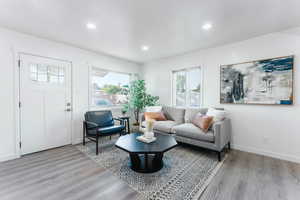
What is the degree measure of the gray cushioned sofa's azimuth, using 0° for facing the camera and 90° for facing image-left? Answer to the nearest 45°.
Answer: approximately 45°

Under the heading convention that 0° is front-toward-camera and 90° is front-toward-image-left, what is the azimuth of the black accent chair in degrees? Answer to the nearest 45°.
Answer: approximately 315°

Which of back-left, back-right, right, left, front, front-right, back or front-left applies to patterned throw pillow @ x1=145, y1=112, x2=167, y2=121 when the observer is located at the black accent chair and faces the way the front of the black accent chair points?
front-left

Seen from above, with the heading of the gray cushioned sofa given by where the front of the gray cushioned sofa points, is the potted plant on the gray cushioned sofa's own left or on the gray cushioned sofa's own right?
on the gray cushioned sofa's own right
